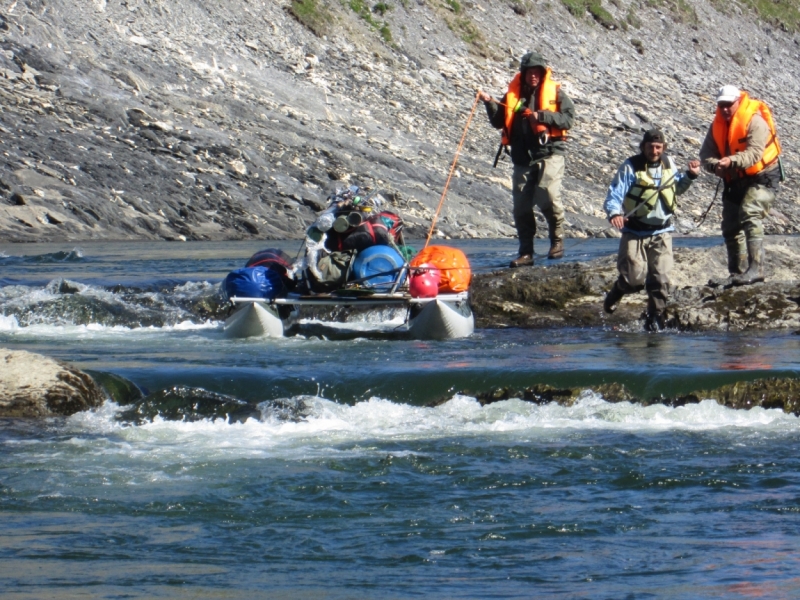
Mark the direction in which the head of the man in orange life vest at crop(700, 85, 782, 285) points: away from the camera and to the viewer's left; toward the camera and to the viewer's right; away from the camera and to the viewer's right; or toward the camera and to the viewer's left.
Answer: toward the camera and to the viewer's left

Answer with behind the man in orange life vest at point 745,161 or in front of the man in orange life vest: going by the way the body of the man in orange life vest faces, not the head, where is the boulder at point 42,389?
in front

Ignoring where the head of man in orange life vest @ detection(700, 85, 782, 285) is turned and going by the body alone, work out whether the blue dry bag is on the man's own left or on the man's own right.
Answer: on the man's own right

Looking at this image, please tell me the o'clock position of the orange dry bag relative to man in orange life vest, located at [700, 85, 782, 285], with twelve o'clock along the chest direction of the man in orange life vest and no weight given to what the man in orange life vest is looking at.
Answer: The orange dry bag is roughly at 2 o'clock from the man in orange life vest.

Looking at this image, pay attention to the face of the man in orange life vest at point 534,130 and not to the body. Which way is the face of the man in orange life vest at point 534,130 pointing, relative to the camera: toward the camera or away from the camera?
toward the camera

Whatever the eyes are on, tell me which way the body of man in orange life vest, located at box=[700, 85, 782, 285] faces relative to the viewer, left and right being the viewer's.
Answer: facing the viewer and to the left of the viewer

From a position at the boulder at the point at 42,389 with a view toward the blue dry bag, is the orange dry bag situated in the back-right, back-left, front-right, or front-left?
front-right

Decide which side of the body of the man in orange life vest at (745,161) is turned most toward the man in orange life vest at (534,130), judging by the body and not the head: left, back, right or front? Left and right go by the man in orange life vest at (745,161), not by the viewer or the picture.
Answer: right

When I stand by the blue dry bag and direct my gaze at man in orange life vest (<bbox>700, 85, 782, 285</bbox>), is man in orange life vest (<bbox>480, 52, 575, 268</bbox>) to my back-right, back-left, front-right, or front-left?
front-left

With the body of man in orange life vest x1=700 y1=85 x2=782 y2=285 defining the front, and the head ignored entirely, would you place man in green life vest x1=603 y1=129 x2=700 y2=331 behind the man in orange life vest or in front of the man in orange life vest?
in front

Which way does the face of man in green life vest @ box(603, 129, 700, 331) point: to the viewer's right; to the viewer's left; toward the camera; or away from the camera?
toward the camera
